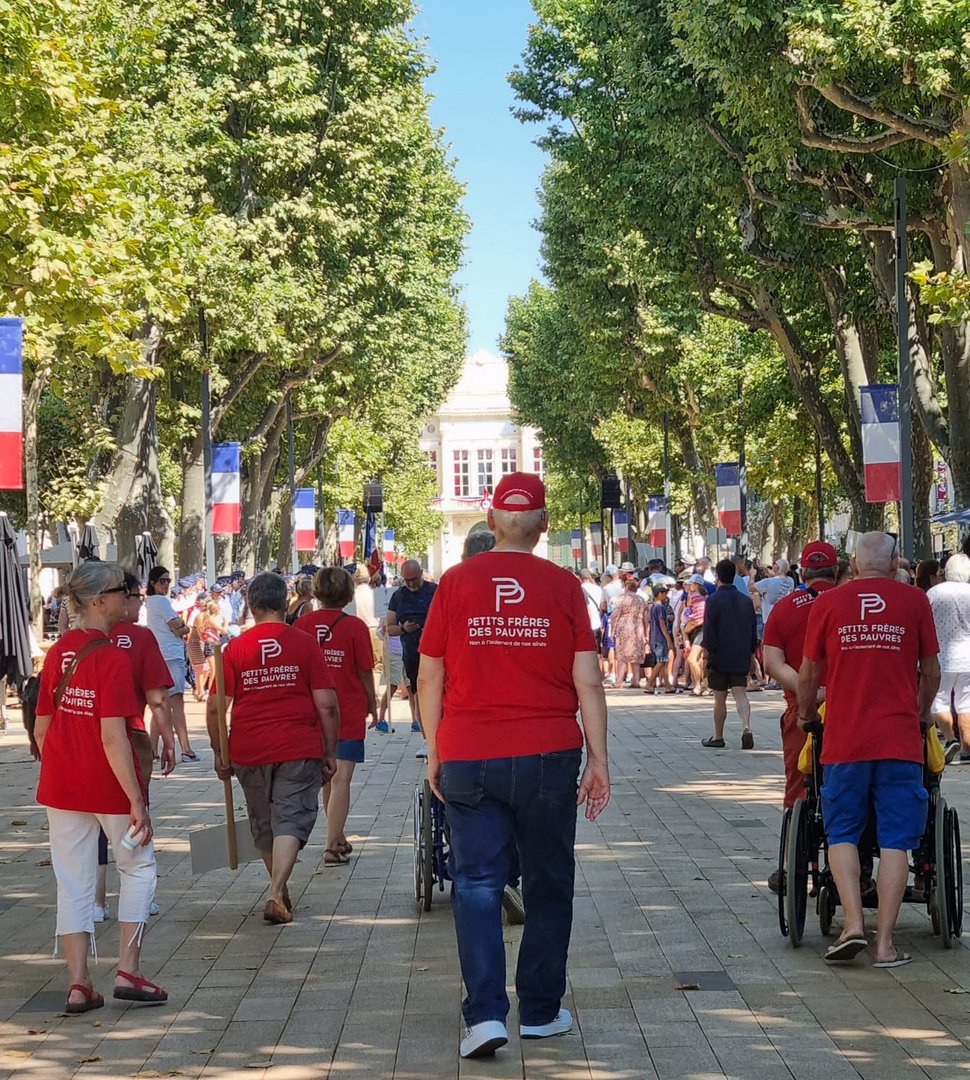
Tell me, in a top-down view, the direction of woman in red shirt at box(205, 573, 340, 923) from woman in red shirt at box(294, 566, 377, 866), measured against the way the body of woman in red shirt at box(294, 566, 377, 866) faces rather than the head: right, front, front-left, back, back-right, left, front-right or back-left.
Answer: back

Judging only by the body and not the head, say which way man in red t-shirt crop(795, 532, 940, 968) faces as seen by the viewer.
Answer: away from the camera

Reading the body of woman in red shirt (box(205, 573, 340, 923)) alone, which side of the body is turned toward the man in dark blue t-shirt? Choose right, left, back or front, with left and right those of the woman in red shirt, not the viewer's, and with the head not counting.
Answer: front

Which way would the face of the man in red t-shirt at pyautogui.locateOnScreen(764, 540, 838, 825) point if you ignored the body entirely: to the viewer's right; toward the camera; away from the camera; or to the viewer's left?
away from the camera

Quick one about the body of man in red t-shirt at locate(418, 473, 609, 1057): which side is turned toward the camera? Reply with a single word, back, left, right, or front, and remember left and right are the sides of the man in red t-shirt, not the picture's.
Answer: back

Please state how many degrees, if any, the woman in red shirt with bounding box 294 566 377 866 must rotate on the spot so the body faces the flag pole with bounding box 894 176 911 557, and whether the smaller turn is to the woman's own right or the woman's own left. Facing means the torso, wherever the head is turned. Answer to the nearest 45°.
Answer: approximately 45° to the woman's own right

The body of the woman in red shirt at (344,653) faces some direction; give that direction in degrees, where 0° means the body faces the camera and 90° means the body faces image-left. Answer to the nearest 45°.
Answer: approximately 180°

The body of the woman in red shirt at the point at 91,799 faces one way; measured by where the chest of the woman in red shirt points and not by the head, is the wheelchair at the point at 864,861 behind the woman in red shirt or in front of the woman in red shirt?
in front

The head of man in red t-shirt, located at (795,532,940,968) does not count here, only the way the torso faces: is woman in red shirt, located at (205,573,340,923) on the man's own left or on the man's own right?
on the man's own left

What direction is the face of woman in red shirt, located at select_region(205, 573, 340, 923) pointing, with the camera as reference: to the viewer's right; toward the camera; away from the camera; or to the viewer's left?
away from the camera

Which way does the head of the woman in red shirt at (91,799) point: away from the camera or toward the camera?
away from the camera
